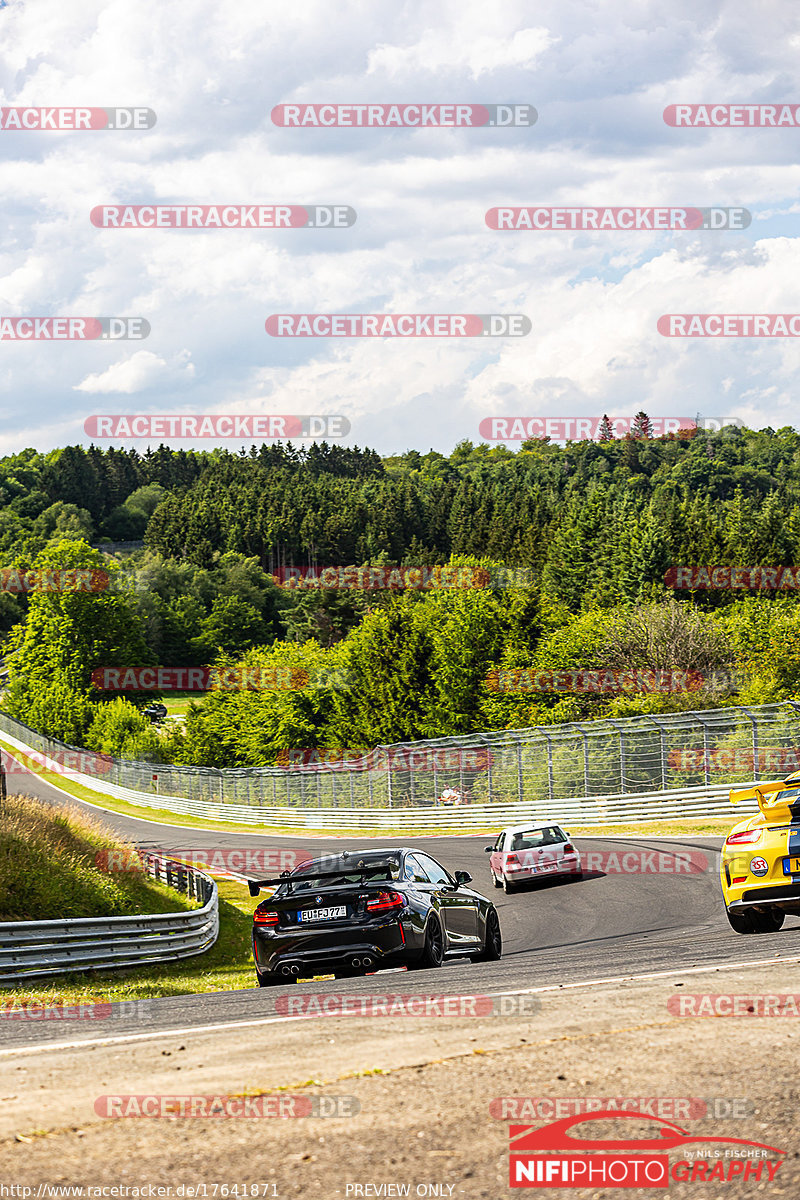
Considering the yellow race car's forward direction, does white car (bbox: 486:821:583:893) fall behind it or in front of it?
in front

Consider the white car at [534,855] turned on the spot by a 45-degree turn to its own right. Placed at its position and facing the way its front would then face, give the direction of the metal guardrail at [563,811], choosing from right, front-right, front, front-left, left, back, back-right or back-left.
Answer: front

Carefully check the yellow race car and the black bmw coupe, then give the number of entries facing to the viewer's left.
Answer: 0

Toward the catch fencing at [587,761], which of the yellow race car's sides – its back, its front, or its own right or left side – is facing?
front

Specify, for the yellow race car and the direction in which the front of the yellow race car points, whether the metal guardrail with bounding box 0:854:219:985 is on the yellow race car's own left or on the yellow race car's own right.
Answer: on the yellow race car's own left

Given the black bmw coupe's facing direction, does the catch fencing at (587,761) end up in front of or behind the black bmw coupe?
in front

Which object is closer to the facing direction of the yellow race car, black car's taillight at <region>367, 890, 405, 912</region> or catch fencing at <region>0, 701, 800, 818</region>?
the catch fencing

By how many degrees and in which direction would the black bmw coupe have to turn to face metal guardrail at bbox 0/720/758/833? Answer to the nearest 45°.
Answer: approximately 45° to its left

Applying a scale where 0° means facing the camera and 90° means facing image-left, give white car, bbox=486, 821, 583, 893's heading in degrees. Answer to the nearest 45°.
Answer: approximately 135°

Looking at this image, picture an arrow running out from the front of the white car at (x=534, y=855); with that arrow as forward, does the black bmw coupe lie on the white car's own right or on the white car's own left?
on the white car's own left

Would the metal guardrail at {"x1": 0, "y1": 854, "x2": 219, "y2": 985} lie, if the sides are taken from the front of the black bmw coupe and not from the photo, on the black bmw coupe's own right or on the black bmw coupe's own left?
on the black bmw coupe's own left

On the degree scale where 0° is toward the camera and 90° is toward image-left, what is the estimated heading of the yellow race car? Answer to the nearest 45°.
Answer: approximately 180°

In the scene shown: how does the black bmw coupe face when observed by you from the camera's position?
facing away from the viewer and to the right of the viewer
